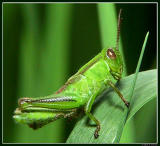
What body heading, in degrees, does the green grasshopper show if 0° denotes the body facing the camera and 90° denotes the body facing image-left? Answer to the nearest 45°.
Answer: approximately 270°
